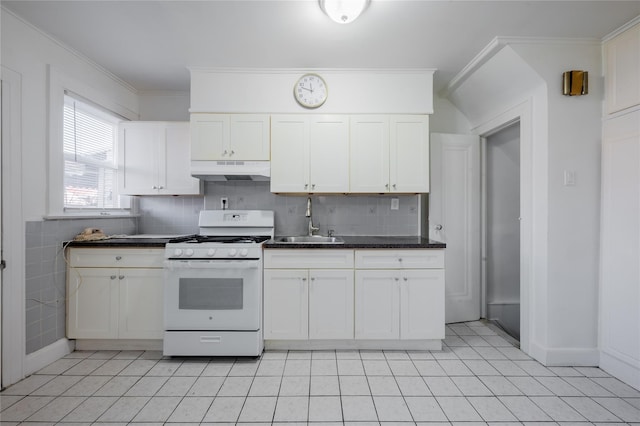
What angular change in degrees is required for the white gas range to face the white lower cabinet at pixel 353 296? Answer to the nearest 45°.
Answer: approximately 90° to its left

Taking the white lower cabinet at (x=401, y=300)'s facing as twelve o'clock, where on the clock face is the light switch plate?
The light switch plate is roughly at 9 o'clock from the white lower cabinet.

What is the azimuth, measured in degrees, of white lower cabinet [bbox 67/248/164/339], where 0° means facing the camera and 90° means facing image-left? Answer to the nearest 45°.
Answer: approximately 0°
